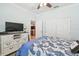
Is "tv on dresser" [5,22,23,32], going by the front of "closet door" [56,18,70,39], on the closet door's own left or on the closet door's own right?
on the closet door's own right

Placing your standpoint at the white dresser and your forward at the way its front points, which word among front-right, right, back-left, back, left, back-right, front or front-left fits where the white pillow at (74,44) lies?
front

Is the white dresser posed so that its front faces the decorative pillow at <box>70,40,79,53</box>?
yes

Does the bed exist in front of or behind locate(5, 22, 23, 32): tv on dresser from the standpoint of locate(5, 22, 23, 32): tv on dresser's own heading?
in front

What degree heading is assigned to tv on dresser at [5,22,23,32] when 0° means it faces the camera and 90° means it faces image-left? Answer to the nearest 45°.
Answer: approximately 315°

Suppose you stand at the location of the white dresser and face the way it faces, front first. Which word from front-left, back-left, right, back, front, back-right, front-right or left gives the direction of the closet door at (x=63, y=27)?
front

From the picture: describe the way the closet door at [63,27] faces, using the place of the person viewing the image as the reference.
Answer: facing the viewer and to the left of the viewer

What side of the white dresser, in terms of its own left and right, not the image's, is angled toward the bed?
front

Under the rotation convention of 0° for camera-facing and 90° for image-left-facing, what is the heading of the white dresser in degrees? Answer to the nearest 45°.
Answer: approximately 315°

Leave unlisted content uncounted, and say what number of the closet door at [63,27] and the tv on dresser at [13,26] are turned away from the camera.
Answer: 0

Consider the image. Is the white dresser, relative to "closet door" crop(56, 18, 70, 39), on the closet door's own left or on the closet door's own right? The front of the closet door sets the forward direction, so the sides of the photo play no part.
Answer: on the closet door's own right
